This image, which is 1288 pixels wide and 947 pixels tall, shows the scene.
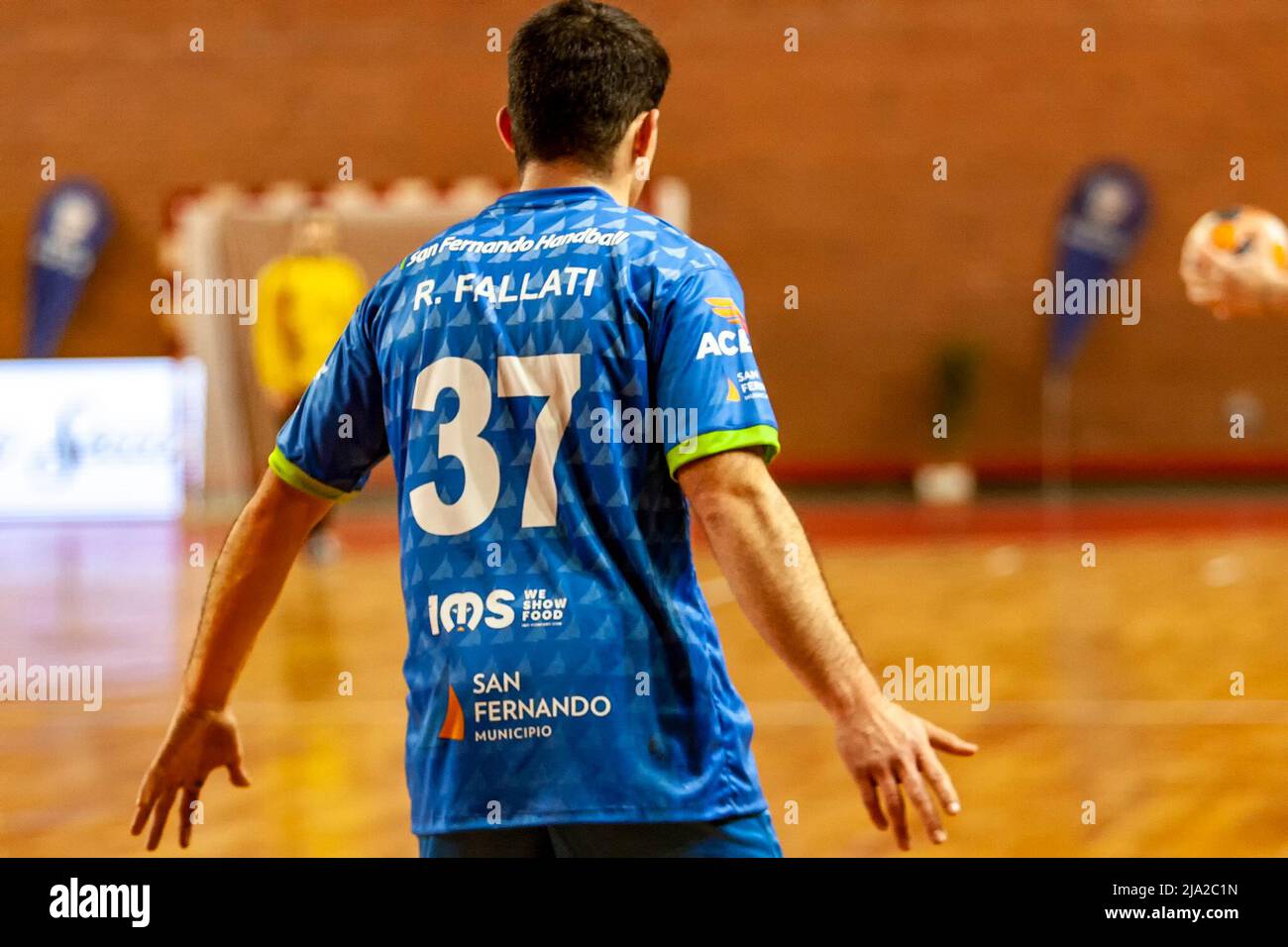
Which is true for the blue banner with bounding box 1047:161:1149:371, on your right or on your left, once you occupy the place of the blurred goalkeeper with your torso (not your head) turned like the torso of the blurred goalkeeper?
on your left

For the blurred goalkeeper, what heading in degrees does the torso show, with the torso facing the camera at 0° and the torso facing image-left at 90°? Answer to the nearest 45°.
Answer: approximately 0°

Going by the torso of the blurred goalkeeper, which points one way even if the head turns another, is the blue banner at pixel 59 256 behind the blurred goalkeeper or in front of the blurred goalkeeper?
behind
